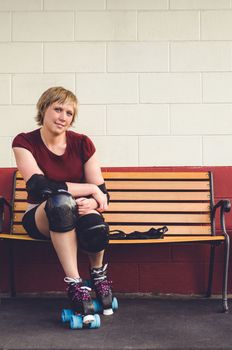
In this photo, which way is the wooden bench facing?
toward the camera
